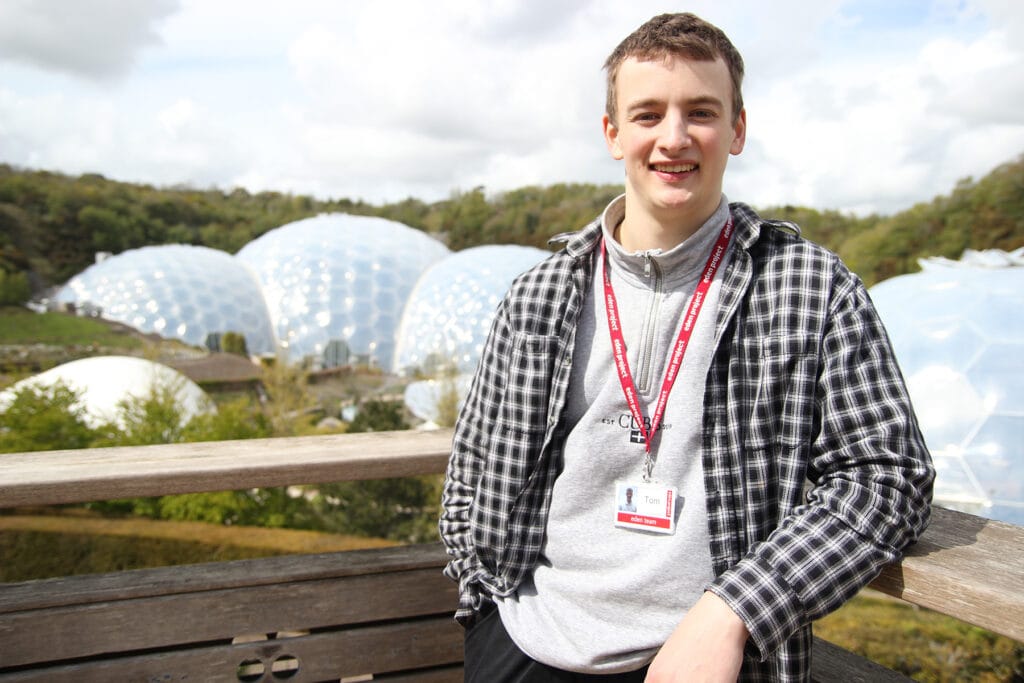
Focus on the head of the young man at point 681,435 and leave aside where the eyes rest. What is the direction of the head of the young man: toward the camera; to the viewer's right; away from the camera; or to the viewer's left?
toward the camera

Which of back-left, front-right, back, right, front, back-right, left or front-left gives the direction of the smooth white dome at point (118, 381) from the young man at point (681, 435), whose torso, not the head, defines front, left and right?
back-right

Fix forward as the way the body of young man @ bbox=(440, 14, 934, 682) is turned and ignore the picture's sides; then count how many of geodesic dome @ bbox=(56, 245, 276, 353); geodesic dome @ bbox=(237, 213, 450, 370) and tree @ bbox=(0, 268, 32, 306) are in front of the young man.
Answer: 0

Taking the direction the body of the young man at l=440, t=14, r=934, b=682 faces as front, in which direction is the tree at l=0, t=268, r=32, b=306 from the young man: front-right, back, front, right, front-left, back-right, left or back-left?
back-right

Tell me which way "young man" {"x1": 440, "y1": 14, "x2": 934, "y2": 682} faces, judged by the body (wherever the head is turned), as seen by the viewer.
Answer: toward the camera

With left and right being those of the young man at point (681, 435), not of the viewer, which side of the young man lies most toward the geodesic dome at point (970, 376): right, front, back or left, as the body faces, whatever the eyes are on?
back

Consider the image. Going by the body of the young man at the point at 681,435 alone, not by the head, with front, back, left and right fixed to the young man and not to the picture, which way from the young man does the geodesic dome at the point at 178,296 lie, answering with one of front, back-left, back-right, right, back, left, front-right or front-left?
back-right

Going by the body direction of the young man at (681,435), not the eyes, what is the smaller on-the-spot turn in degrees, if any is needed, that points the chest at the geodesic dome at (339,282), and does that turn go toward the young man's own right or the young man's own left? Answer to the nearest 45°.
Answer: approximately 135° to the young man's own right

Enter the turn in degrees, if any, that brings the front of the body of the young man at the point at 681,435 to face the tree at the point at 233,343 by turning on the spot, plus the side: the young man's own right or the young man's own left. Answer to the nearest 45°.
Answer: approximately 135° to the young man's own right

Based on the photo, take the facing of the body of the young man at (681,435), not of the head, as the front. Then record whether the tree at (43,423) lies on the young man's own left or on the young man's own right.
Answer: on the young man's own right

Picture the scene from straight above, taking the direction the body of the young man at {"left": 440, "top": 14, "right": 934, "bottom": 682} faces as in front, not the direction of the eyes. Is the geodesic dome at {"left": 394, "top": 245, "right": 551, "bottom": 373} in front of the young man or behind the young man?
behind
